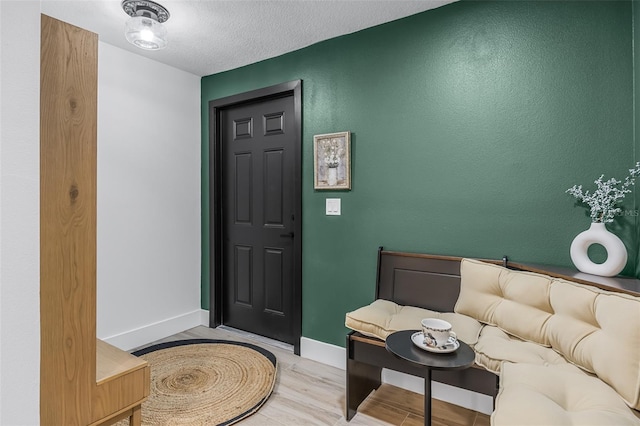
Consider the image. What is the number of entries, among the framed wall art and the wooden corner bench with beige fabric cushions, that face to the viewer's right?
0

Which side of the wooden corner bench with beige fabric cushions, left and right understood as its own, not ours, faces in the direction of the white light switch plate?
right

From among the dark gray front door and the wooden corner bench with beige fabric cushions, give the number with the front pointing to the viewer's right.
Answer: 0

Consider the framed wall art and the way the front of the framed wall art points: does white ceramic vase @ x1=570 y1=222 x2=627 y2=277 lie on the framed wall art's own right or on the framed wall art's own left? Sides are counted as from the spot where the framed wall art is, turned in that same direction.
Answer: on the framed wall art's own left

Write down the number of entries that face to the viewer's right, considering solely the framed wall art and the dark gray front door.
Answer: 0

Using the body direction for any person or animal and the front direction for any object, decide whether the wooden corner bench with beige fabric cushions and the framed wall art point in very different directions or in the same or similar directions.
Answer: same or similar directions

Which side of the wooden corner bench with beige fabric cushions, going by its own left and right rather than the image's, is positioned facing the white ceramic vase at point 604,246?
back

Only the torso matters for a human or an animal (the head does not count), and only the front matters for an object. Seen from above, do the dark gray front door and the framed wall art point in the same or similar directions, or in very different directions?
same or similar directions

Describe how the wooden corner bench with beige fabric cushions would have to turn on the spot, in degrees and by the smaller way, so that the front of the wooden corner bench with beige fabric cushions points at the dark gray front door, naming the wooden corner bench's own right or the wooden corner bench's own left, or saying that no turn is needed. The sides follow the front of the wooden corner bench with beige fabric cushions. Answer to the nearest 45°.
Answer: approximately 90° to the wooden corner bench's own right

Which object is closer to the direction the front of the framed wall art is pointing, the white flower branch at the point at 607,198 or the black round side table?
the black round side table

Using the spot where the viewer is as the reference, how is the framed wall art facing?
facing the viewer and to the left of the viewer

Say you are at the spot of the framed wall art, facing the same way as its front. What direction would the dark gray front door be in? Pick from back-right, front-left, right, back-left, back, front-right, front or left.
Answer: right

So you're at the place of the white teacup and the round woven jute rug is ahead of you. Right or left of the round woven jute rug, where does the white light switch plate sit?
right

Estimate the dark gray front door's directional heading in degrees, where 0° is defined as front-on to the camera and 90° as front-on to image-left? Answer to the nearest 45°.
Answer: approximately 45°

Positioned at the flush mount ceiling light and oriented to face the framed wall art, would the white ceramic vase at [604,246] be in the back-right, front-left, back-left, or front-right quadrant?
front-right
